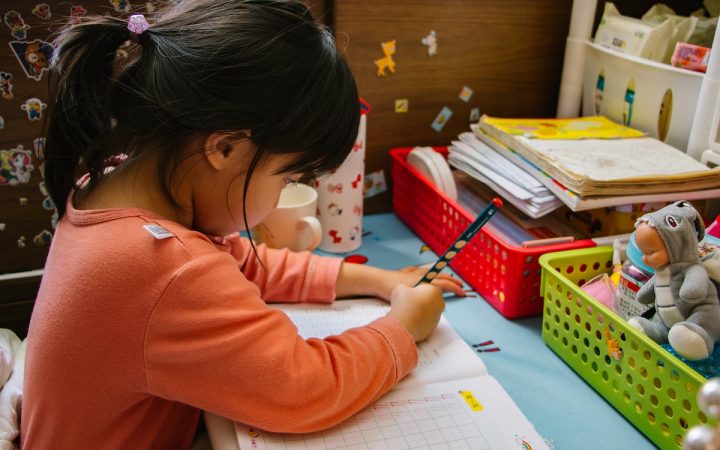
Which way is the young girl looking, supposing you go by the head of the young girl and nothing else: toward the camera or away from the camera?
away from the camera

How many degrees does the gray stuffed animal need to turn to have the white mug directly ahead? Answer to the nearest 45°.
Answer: approximately 45° to its right

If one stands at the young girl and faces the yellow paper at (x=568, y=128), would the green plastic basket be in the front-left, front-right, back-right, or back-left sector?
front-right

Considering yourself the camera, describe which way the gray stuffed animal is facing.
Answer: facing the viewer and to the left of the viewer
